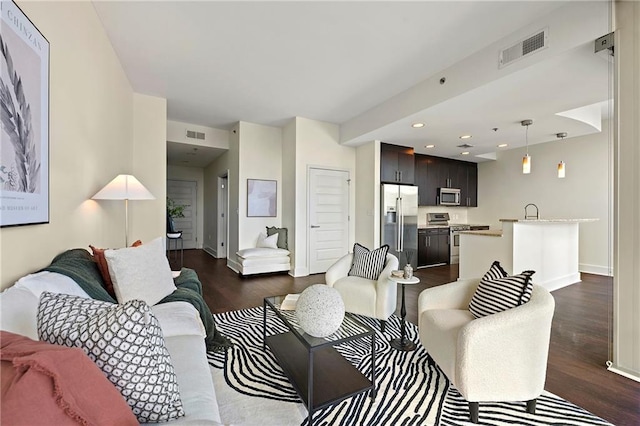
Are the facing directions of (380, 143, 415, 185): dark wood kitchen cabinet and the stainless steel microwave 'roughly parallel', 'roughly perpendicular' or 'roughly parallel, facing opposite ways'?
roughly parallel

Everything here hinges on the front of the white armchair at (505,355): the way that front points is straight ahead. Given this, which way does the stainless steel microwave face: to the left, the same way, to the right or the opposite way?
to the left

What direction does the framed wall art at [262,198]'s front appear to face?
toward the camera

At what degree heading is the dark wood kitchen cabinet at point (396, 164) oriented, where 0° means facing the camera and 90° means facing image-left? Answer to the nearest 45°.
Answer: approximately 315°

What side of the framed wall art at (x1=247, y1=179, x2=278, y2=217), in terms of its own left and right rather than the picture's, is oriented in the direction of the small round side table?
front

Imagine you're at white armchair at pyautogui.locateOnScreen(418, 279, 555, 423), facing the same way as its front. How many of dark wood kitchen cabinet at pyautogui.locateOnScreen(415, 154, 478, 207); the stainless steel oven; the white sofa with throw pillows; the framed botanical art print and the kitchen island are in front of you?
2

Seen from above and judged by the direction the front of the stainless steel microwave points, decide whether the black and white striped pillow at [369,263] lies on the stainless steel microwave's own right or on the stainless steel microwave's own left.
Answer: on the stainless steel microwave's own right

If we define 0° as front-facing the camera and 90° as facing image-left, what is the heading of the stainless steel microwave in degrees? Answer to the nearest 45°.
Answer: approximately 315°

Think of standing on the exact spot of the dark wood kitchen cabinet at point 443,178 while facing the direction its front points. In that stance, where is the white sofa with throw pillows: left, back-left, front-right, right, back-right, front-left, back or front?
front-right

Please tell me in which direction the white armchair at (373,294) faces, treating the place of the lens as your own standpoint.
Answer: facing the viewer and to the left of the viewer

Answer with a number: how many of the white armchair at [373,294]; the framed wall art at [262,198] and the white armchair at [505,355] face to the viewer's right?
0

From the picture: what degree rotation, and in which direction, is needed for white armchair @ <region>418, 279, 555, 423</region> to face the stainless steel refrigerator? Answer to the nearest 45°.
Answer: approximately 90° to its right

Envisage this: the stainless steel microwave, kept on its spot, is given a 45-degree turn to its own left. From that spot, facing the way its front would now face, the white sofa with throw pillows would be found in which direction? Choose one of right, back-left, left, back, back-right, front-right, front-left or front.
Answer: right

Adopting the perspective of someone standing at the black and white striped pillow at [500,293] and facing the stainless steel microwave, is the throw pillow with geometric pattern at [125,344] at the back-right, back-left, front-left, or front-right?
back-left

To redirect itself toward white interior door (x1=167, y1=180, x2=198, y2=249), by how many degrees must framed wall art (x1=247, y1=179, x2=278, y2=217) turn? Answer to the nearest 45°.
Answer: approximately 135° to its right

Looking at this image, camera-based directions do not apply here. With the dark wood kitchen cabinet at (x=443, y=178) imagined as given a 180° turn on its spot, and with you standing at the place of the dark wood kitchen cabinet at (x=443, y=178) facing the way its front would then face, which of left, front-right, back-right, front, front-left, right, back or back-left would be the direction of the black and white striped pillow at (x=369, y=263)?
back-left

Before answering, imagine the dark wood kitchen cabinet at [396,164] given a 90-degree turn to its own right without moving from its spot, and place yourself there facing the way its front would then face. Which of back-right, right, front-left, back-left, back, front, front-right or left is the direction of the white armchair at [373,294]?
front-left

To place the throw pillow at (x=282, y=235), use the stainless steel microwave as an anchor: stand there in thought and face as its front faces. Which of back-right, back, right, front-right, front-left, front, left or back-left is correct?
right

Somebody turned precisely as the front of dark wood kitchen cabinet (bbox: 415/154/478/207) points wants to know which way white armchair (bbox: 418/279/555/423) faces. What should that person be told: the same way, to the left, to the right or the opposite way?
to the right

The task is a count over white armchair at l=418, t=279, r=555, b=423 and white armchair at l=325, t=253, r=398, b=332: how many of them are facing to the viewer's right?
0

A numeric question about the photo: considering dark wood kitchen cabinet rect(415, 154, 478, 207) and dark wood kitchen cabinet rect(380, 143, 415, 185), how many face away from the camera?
0
